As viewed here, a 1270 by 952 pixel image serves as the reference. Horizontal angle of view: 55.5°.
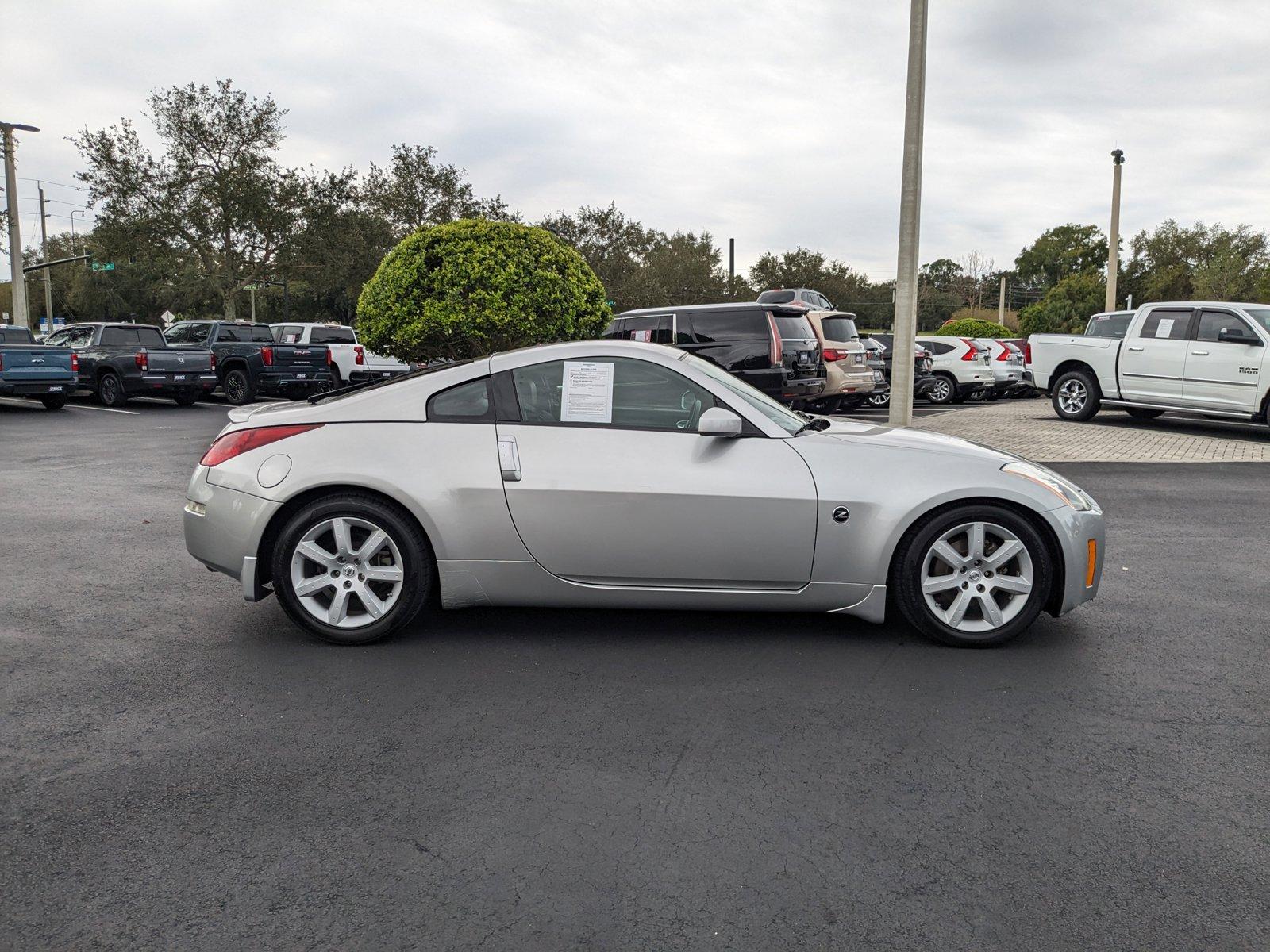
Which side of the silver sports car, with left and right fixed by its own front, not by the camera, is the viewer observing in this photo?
right

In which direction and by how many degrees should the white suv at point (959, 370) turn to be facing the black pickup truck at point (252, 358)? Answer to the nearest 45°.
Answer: approximately 45° to its left

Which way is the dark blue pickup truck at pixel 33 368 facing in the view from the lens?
facing away from the viewer and to the left of the viewer

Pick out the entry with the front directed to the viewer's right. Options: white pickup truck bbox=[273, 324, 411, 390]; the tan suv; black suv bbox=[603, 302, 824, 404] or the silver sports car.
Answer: the silver sports car

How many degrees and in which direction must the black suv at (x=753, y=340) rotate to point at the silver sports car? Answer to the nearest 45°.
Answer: approximately 135° to its left

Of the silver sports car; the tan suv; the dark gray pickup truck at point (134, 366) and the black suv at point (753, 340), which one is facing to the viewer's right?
the silver sports car

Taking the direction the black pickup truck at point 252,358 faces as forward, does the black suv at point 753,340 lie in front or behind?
behind

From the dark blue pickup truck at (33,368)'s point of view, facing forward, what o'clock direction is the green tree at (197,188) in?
The green tree is roughly at 2 o'clock from the dark blue pickup truck.

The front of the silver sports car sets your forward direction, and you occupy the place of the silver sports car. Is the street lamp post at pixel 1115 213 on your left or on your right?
on your left

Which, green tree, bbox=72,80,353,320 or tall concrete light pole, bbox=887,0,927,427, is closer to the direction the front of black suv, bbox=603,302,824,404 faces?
the green tree

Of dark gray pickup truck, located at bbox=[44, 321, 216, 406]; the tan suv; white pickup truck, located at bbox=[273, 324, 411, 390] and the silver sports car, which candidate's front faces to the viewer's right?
the silver sports car

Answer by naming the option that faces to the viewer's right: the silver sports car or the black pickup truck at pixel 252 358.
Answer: the silver sports car
